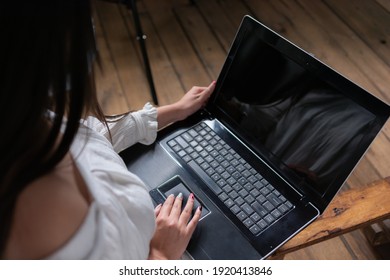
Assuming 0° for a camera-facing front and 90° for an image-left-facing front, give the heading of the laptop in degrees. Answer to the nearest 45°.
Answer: approximately 45°

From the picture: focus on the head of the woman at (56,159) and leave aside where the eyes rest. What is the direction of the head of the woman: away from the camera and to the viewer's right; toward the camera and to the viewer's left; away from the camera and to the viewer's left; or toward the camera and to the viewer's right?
away from the camera and to the viewer's right
